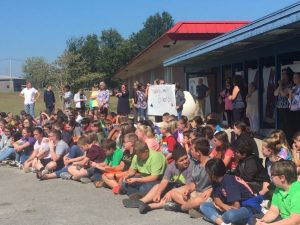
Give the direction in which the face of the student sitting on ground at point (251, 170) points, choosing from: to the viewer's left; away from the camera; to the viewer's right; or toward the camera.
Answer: to the viewer's left

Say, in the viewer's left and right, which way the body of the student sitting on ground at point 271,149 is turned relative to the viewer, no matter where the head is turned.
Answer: facing to the left of the viewer

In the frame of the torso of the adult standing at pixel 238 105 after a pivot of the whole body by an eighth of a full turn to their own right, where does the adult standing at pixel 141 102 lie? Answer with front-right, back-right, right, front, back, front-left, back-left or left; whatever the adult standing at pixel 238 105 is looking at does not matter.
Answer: front

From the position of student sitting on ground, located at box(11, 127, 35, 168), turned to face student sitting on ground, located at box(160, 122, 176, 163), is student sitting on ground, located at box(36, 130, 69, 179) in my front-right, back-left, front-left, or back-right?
front-right

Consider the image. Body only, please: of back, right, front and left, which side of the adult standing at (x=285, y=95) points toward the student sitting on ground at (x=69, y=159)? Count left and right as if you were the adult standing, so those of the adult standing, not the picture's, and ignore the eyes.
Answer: front

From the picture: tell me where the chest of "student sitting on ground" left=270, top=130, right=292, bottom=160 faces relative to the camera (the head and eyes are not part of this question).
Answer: to the viewer's left

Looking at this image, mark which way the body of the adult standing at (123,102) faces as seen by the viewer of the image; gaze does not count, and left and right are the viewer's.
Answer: facing the viewer and to the left of the viewer
